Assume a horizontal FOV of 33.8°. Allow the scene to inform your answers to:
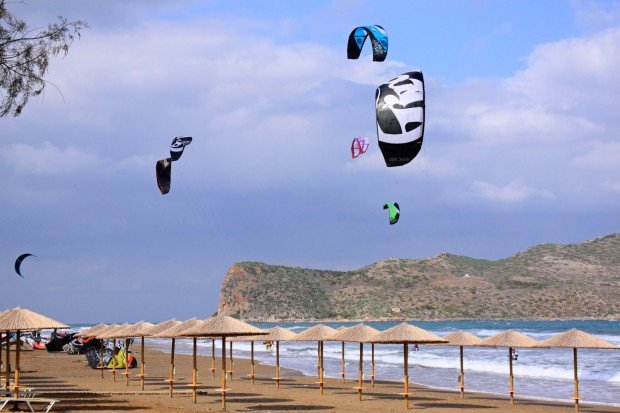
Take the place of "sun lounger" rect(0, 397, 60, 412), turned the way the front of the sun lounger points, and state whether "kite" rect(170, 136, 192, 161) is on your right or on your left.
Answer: on your left

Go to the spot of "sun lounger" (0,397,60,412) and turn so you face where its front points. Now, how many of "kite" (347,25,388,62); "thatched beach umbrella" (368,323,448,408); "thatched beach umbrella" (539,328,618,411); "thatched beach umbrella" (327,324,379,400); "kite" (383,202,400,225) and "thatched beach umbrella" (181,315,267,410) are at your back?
0

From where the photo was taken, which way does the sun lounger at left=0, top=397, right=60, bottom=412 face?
to the viewer's right

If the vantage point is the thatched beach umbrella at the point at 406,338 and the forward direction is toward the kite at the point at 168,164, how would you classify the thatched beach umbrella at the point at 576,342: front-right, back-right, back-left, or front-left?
back-right

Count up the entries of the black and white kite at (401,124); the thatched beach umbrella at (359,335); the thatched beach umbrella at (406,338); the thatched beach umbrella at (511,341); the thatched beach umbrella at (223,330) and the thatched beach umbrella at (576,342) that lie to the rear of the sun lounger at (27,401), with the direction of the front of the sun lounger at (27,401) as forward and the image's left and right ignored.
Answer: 0

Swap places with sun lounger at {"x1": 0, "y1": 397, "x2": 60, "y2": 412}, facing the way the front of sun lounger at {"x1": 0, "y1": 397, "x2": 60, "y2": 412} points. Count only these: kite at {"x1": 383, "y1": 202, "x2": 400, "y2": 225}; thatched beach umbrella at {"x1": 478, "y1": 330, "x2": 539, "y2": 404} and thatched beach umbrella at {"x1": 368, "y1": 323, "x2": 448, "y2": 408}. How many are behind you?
0

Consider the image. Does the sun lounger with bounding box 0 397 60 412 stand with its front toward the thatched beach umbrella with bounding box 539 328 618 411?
yes

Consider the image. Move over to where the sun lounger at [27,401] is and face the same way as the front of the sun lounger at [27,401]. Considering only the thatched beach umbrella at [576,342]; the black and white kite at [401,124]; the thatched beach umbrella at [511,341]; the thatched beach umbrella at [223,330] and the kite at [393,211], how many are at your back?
0

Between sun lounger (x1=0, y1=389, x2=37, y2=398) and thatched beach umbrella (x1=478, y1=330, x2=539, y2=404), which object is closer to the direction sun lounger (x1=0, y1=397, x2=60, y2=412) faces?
the thatched beach umbrella

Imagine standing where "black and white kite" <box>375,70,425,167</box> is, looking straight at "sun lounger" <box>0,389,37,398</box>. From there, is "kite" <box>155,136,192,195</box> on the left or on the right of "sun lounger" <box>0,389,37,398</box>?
right

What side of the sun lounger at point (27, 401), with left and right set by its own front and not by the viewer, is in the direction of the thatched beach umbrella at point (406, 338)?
front

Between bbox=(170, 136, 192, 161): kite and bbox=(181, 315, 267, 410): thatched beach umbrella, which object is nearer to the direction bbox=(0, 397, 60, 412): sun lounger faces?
the thatched beach umbrella

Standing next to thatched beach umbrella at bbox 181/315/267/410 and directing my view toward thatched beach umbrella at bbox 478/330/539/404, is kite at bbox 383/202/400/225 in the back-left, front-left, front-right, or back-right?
front-left

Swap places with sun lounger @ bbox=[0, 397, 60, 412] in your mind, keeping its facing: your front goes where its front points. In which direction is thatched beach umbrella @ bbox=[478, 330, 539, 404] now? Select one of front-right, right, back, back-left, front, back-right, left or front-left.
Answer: front

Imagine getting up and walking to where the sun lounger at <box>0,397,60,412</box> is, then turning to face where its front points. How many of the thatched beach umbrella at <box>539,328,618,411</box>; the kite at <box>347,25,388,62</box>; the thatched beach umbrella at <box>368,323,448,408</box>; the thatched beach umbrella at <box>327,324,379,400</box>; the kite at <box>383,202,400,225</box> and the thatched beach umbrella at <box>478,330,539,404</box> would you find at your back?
0

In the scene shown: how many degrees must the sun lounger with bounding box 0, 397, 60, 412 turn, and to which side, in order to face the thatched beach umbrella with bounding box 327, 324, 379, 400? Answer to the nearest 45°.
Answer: approximately 45° to its left

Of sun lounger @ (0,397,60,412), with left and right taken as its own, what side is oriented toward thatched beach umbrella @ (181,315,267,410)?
front
